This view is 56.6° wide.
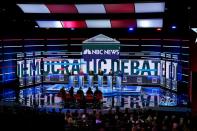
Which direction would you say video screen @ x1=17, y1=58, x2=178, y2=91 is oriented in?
toward the camera

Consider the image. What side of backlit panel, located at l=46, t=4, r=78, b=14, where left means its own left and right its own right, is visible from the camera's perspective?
front

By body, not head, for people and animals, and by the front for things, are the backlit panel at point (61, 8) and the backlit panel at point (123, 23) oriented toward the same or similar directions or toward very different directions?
same or similar directions

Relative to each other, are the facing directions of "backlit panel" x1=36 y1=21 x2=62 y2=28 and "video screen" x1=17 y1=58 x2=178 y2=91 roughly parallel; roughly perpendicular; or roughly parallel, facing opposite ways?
roughly parallel

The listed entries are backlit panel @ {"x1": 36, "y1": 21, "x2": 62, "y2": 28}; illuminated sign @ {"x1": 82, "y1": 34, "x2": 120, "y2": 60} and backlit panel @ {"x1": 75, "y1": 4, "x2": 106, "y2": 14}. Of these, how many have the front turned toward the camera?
3

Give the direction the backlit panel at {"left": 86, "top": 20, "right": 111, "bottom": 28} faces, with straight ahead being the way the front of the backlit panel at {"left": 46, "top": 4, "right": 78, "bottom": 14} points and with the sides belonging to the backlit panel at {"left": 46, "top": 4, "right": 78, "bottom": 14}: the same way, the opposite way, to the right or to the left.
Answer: the same way

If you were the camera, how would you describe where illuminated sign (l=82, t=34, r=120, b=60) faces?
facing the viewer

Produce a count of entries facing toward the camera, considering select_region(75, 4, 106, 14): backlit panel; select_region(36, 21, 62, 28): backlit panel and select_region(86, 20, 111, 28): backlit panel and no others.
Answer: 3

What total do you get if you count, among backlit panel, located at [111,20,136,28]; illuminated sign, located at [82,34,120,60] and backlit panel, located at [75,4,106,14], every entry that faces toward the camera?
3
